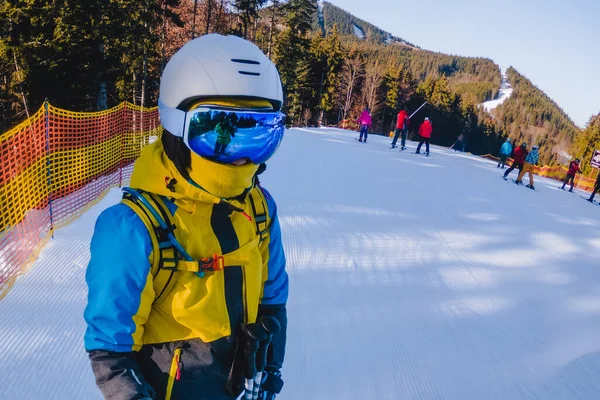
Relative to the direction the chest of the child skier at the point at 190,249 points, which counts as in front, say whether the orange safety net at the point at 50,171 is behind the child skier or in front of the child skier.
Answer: behind

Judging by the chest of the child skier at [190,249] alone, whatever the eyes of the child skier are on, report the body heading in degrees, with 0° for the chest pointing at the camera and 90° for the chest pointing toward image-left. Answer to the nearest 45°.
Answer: approximately 315°

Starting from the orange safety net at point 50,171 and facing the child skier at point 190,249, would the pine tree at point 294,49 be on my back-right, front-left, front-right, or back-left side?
back-left

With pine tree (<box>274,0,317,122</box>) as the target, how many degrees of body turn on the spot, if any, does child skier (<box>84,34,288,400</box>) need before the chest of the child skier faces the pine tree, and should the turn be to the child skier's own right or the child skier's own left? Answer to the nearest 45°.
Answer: approximately 135° to the child skier's own left

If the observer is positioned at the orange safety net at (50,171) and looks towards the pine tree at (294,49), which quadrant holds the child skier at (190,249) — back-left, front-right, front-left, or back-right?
back-right
